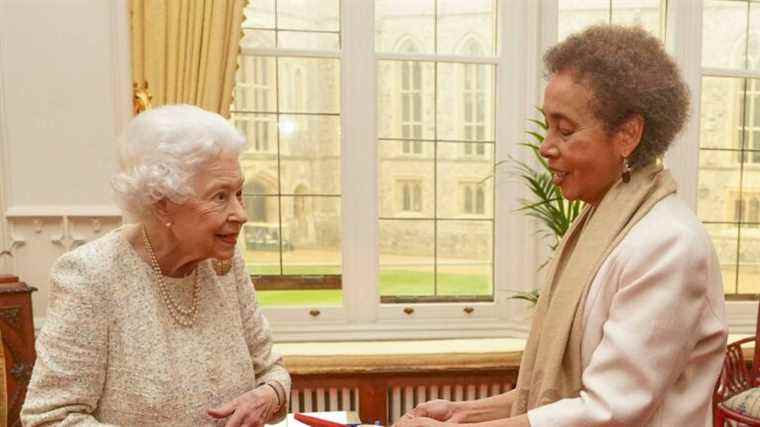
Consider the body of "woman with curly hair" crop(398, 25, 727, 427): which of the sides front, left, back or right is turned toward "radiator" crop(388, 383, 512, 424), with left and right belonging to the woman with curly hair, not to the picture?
right

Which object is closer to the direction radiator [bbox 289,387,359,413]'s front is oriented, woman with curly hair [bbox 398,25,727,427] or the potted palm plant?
the woman with curly hair

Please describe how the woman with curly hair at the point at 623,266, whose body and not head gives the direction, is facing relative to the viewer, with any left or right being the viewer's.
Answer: facing to the left of the viewer

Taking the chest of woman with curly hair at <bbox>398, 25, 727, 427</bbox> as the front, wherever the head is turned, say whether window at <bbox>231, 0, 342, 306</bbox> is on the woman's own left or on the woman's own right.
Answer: on the woman's own right

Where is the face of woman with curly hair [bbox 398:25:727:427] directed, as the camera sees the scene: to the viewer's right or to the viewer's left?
to the viewer's left

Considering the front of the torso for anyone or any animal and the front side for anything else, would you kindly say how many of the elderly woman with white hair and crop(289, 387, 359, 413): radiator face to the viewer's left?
0

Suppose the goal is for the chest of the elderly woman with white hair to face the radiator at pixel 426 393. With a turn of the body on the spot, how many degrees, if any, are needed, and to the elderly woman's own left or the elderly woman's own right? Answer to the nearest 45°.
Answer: approximately 90° to the elderly woman's own left

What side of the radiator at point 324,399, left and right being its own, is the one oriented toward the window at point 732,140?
left

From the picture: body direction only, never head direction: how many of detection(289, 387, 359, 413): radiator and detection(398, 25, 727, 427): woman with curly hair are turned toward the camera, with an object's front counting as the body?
1

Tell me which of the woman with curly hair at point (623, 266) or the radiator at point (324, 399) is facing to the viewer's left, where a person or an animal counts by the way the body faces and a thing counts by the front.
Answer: the woman with curly hair

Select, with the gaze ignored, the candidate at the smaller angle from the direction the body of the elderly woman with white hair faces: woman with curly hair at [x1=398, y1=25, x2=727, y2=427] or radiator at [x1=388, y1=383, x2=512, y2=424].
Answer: the woman with curly hair

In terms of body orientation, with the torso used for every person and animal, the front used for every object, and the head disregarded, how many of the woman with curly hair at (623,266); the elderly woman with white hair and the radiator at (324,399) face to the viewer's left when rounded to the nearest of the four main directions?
1

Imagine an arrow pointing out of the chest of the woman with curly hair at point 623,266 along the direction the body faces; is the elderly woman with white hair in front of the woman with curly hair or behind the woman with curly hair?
in front

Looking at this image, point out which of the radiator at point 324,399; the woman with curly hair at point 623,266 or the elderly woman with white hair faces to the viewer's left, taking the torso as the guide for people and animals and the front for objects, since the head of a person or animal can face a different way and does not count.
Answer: the woman with curly hair
